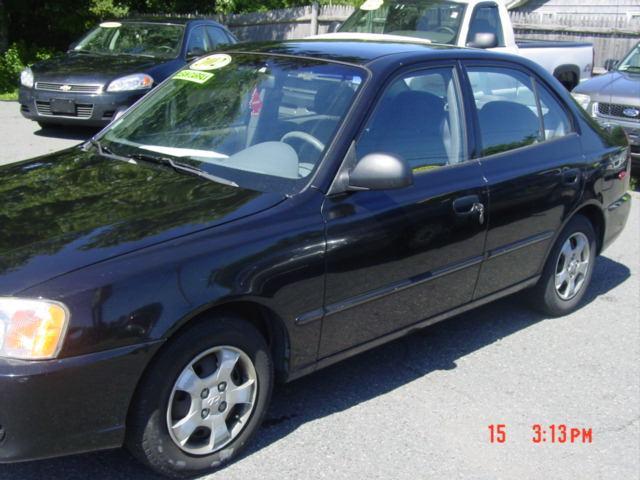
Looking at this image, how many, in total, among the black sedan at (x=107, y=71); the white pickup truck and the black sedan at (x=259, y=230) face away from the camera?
0

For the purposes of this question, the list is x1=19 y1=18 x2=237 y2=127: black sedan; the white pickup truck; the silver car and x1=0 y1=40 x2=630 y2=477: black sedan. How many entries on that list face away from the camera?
0

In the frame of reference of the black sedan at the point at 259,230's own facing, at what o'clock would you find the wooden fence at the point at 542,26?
The wooden fence is roughly at 5 o'clock from the black sedan.

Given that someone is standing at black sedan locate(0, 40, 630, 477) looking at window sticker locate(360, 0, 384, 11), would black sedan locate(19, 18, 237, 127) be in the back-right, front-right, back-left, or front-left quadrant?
front-left

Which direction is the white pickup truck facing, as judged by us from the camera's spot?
facing the viewer and to the left of the viewer

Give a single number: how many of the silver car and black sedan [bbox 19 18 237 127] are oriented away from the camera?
0

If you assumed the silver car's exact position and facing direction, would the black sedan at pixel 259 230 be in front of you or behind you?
in front

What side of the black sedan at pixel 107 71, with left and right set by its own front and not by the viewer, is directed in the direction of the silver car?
left

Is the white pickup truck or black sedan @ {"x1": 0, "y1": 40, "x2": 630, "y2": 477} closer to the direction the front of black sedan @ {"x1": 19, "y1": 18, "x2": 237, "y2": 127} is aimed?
the black sedan

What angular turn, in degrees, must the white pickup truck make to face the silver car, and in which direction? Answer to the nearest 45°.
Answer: approximately 135° to its left

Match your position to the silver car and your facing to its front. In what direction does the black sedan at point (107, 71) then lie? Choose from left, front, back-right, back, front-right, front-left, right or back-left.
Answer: front-right

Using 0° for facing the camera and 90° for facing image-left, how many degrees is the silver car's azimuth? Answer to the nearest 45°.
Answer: approximately 45°

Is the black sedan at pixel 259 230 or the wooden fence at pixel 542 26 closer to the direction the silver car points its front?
the black sedan

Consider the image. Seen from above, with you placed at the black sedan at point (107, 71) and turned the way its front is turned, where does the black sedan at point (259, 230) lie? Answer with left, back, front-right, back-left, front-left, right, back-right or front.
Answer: front-left

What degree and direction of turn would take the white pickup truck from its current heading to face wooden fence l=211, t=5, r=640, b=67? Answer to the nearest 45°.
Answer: approximately 135° to its right
